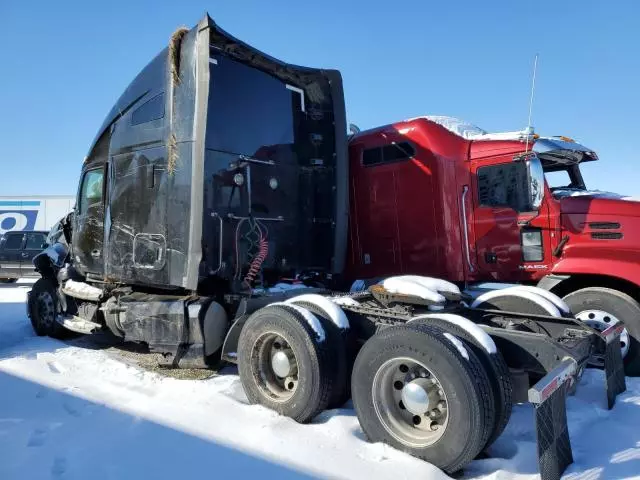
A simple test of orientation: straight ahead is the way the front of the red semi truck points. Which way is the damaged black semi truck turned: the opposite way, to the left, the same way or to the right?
the opposite way

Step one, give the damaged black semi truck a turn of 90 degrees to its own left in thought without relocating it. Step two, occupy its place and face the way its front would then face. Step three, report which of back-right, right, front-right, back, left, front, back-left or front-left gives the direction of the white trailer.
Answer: right

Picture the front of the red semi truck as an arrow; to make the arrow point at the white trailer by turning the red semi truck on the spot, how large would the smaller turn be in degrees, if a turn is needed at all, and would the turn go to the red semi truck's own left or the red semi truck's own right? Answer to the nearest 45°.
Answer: approximately 180°

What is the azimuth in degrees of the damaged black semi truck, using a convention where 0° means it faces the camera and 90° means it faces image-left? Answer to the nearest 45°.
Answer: approximately 135°

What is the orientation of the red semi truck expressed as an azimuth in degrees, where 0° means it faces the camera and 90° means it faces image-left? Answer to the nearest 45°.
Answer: approximately 315°
